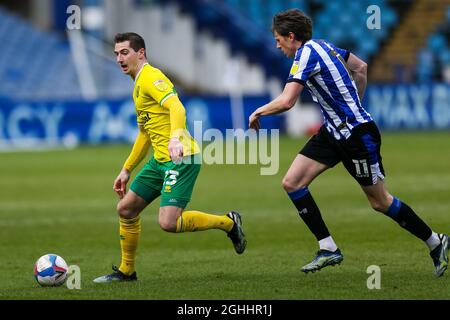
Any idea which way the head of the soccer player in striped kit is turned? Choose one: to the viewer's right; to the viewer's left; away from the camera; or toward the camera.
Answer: to the viewer's left

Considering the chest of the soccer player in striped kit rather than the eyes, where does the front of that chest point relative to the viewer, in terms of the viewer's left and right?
facing to the left of the viewer
